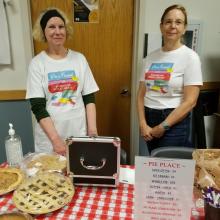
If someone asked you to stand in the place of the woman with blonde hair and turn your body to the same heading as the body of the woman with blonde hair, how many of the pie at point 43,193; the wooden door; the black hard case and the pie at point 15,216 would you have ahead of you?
3

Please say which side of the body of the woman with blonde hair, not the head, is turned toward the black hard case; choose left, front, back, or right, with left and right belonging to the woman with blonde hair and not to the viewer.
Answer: front

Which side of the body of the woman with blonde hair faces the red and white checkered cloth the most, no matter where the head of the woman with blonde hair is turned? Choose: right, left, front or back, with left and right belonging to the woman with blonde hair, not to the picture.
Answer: front

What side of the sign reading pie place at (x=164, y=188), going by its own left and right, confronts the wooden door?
back

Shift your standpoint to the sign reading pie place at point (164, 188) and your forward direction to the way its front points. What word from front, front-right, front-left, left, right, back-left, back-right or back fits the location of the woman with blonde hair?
back-right

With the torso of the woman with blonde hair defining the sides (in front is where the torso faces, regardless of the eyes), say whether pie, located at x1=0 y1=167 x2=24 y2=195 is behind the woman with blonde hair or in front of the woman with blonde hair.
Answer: in front

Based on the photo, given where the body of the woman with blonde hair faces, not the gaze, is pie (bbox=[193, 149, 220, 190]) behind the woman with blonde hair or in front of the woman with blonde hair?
in front

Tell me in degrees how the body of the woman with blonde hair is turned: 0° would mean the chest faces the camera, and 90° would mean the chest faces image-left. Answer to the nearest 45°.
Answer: approximately 0°

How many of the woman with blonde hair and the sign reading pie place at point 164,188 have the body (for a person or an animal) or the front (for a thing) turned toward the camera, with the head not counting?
2
